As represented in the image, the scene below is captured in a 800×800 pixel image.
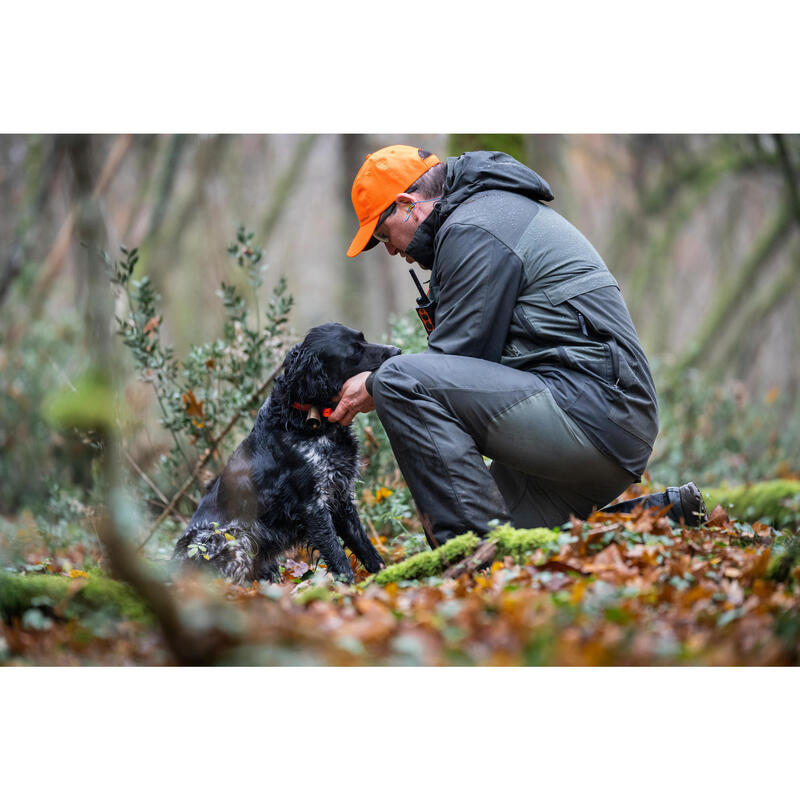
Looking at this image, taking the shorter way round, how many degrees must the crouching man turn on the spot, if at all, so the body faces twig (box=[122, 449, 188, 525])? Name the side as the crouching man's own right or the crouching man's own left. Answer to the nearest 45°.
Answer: approximately 45° to the crouching man's own right

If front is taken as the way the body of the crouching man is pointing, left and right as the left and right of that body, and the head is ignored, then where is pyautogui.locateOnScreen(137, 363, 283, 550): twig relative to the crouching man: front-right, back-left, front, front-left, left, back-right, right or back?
front-right

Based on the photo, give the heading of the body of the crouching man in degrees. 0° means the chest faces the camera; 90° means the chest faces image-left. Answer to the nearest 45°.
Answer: approximately 90°

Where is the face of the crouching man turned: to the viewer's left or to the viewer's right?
to the viewer's left

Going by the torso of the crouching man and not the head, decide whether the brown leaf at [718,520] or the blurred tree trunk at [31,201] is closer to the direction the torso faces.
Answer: the blurred tree trunk
